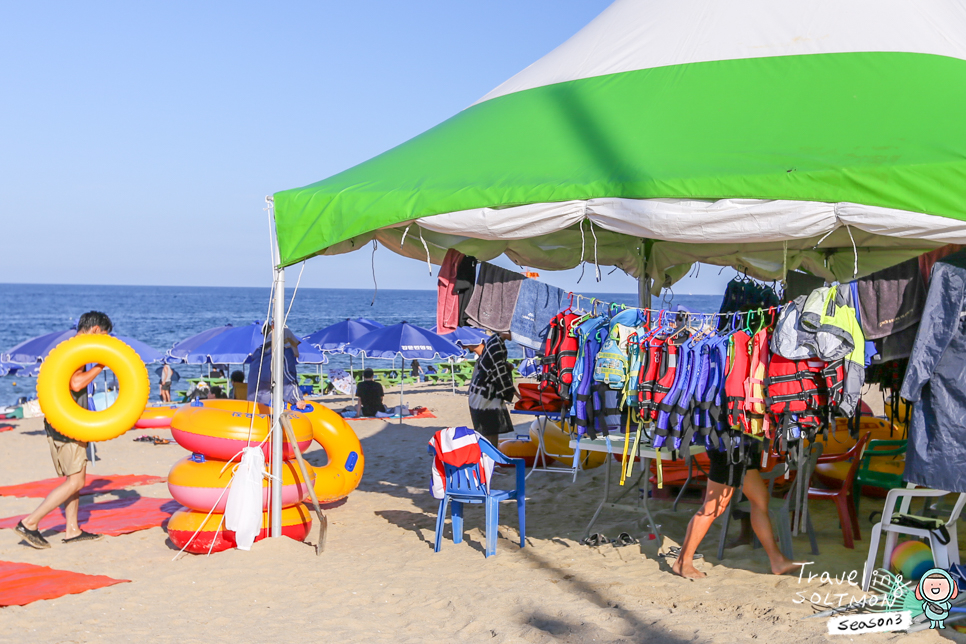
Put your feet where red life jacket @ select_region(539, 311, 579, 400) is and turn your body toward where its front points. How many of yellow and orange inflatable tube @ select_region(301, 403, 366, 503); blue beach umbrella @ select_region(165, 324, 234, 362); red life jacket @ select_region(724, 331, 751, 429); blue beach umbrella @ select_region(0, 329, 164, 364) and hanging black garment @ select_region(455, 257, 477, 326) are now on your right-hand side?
4

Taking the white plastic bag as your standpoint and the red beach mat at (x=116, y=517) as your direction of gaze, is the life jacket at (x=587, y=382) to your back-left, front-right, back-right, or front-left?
back-right

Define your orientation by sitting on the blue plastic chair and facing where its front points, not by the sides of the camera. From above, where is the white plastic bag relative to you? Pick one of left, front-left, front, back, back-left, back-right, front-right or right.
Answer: back-left

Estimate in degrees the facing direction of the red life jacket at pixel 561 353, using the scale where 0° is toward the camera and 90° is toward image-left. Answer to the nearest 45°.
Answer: approximately 45°

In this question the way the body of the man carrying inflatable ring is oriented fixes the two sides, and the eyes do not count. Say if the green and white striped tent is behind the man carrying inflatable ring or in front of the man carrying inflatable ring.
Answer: in front

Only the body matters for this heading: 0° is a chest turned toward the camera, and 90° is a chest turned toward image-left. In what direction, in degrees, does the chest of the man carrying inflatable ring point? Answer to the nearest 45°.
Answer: approximately 270°

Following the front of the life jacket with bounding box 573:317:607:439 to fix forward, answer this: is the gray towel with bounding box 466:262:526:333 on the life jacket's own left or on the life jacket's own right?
on the life jacket's own right

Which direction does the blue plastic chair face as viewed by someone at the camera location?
facing away from the viewer and to the right of the viewer

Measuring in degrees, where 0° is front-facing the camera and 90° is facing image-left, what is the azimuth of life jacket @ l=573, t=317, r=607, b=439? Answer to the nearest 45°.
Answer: approximately 45°

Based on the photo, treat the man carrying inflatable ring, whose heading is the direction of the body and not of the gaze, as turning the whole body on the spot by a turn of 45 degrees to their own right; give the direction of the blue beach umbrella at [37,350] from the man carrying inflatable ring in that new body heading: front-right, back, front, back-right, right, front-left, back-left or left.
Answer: back-left

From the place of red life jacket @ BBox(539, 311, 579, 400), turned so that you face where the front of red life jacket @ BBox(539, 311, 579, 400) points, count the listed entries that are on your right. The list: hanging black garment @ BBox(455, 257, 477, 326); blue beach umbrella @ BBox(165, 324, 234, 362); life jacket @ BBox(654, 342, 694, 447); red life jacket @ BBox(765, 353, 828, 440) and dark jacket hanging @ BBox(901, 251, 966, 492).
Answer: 2
